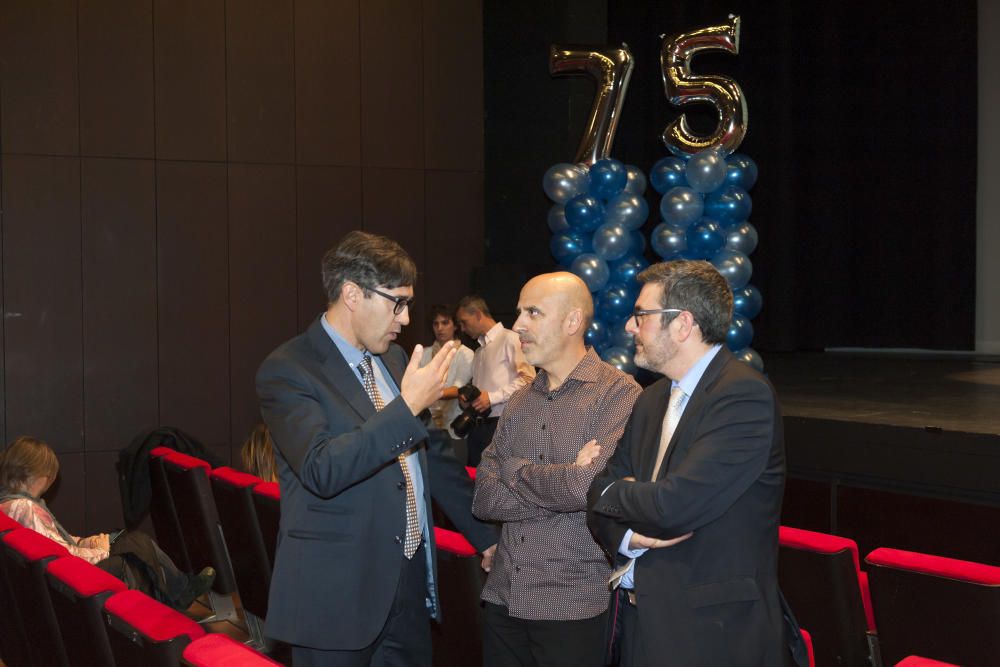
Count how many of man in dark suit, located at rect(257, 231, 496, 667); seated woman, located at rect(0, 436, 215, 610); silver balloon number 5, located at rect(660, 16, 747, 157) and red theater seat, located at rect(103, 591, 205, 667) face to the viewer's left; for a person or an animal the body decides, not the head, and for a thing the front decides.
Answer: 0

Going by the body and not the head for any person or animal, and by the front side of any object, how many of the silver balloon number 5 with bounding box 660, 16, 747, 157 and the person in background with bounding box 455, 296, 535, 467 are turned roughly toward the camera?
1

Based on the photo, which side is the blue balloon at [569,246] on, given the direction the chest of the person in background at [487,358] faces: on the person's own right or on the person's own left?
on the person's own right

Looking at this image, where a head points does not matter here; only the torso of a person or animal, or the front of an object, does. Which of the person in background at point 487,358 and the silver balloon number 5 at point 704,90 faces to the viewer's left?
the person in background

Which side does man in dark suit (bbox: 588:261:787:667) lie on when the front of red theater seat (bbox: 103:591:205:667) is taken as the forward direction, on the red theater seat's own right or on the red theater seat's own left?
on the red theater seat's own right

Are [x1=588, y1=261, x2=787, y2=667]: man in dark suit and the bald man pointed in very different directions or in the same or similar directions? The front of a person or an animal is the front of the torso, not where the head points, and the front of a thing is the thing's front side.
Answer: same or similar directions

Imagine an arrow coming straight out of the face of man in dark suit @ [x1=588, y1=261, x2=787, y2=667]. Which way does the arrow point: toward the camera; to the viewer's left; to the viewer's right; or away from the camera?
to the viewer's left

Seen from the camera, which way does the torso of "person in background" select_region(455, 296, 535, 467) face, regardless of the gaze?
to the viewer's left

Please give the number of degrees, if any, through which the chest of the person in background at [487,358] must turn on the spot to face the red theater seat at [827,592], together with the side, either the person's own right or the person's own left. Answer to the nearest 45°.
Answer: approximately 90° to the person's own left

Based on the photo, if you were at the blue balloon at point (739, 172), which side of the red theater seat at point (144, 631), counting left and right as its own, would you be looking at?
front

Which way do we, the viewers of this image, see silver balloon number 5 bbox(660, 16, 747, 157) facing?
facing the viewer

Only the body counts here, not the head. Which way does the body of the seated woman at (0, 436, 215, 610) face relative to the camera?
to the viewer's right

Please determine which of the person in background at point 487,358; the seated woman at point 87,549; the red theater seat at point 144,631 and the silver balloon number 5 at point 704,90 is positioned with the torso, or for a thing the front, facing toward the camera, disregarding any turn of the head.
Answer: the silver balloon number 5

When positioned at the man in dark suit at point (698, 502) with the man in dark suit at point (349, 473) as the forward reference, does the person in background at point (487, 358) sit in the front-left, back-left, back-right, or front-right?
front-right

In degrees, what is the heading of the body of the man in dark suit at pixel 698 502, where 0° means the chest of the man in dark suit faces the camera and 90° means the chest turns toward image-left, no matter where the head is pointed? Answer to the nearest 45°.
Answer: approximately 45°

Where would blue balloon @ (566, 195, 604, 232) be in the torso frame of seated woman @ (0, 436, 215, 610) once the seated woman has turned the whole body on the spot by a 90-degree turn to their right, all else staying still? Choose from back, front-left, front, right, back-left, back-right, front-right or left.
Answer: back-left
